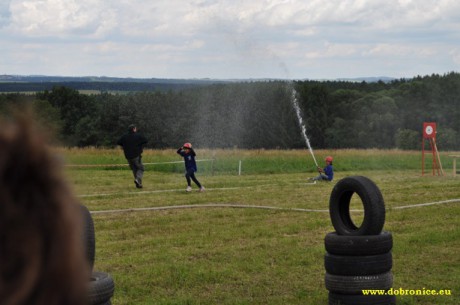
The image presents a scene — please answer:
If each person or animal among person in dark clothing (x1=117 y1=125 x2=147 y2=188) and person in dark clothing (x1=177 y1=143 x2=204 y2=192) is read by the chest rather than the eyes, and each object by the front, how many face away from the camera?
1

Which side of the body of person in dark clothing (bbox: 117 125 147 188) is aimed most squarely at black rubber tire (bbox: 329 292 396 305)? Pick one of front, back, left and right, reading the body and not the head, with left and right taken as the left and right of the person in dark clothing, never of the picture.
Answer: back

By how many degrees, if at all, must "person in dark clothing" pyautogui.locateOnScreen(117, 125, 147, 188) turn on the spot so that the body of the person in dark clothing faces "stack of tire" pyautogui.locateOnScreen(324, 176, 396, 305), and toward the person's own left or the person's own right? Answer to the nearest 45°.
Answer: approximately 180°

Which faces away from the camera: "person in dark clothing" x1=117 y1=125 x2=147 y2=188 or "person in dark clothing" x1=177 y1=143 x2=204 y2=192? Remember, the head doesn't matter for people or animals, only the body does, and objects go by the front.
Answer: "person in dark clothing" x1=117 y1=125 x2=147 y2=188

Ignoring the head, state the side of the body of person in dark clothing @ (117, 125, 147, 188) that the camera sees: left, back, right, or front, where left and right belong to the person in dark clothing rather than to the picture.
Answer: back

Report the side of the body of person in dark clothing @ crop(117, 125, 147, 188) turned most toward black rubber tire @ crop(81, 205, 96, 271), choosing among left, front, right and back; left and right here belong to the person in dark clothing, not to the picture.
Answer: back

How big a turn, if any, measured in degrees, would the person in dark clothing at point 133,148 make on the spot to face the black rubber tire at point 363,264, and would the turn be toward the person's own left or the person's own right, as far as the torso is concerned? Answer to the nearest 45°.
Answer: approximately 180°

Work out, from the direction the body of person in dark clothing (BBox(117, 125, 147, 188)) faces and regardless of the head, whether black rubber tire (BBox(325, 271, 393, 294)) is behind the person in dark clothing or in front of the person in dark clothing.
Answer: behind

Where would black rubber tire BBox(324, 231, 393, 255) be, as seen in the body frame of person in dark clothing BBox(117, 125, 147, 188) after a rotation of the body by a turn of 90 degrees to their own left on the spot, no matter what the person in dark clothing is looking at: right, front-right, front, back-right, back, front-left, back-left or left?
left
